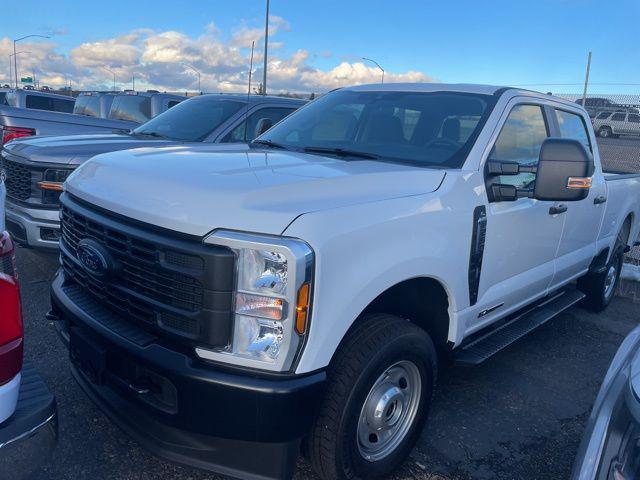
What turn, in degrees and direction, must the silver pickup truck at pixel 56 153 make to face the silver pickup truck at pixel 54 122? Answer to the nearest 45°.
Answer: approximately 135° to its right

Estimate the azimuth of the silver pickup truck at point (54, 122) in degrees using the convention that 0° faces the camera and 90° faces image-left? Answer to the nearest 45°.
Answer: approximately 225°

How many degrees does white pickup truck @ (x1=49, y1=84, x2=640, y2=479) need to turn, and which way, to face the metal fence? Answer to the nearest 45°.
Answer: approximately 180°

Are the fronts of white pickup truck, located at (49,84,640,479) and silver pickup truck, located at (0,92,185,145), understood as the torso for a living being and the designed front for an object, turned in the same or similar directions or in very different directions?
very different directions

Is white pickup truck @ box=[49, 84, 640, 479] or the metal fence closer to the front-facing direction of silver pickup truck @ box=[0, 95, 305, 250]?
the white pickup truck

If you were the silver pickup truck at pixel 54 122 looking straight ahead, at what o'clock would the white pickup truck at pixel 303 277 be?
The white pickup truck is roughly at 4 o'clock from the silver pickup truck.

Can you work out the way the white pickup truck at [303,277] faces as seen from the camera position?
facing the viewer and to the left of the viewer

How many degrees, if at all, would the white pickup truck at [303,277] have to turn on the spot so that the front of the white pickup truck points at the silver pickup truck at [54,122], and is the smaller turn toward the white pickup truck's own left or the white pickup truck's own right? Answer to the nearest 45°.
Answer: approximately 90° to the white pickup truck's own right

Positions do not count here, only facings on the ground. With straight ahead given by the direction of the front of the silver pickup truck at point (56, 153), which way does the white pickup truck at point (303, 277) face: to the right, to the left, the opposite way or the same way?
the same way

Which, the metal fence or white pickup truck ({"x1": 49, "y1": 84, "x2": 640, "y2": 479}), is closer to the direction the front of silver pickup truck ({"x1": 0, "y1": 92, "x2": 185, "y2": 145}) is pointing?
the metal fence

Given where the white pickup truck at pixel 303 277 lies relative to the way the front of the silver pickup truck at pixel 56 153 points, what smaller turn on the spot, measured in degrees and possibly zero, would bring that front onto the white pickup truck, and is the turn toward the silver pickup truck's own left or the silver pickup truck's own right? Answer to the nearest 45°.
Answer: approximately 90° to the silver pickup truck's own left

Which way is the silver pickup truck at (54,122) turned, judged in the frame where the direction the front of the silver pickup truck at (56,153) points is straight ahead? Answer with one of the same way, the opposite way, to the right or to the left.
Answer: the opposite way

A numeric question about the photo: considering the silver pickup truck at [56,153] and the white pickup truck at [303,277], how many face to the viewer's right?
0

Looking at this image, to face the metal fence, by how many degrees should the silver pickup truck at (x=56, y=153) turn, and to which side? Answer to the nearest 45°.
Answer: approximately 180°
